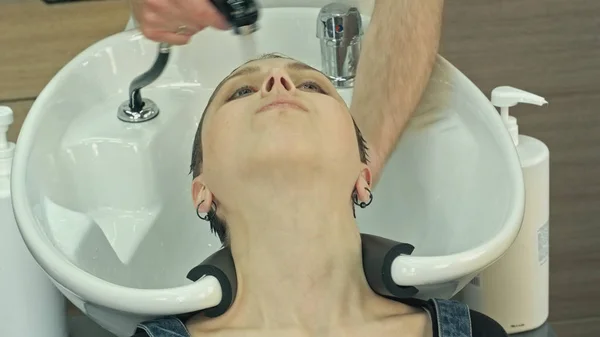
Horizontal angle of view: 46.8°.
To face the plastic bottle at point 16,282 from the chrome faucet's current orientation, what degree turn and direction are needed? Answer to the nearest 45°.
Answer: approximately 45° to its right

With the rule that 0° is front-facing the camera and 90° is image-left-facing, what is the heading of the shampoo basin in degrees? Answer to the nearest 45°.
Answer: approximately 0°

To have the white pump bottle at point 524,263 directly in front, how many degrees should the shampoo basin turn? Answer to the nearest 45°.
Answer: approximately 90° to its left

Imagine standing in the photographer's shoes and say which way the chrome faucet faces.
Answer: facing the viewer
